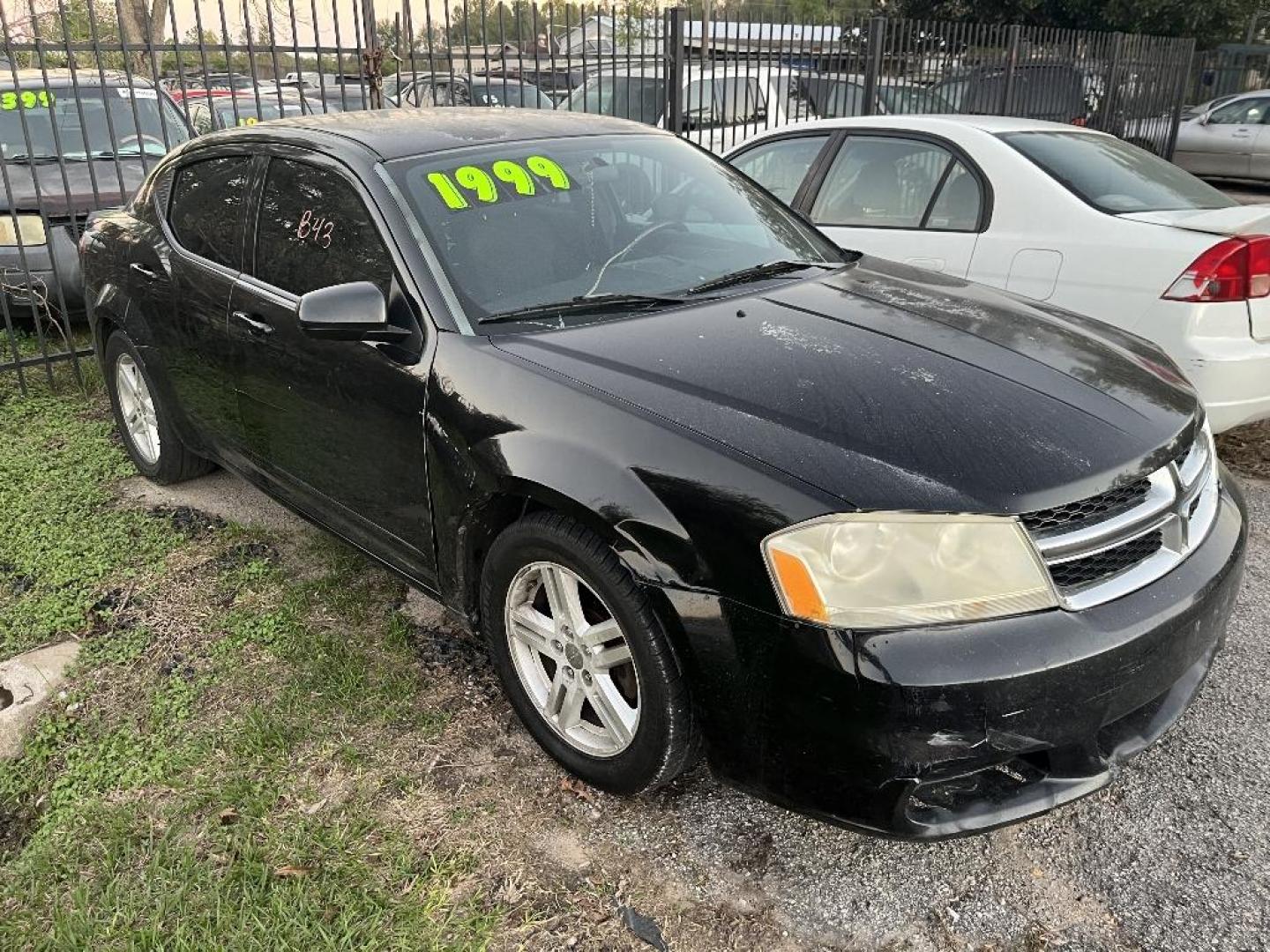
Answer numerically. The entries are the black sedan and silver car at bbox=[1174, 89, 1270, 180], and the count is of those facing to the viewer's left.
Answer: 1

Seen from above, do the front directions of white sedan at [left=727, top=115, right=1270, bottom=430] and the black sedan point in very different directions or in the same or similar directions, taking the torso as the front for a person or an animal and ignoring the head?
very different directions

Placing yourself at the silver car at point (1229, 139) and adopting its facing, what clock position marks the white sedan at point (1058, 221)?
The white sedan is roughly at 9 o'clock from the silver car.

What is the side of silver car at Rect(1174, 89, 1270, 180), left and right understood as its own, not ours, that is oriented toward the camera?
left

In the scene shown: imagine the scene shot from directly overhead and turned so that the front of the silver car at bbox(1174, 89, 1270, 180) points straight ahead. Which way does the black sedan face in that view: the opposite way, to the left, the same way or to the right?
the opposite way

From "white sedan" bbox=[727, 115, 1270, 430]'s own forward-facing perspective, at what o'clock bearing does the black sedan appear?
The black sedan is roughly at 8 o'clock from the white sedan.

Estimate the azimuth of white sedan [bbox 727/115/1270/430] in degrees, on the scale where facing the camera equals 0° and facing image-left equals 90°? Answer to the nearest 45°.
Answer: approximately 135°

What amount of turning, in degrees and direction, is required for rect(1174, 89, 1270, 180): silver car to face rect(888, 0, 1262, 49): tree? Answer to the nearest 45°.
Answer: approximately 90° to its right

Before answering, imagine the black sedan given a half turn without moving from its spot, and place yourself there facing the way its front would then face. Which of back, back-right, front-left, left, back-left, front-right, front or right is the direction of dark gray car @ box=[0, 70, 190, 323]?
front

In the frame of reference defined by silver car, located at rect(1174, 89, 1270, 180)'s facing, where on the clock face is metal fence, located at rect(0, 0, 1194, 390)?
The metal fence is roughly at 10 o'clock from the silver car.
